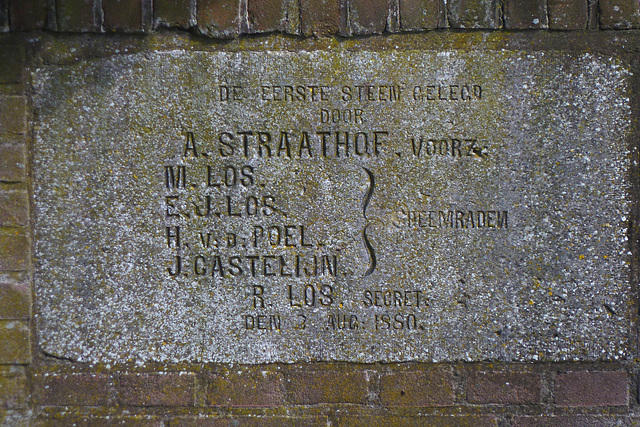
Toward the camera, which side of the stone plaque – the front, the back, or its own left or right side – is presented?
front
